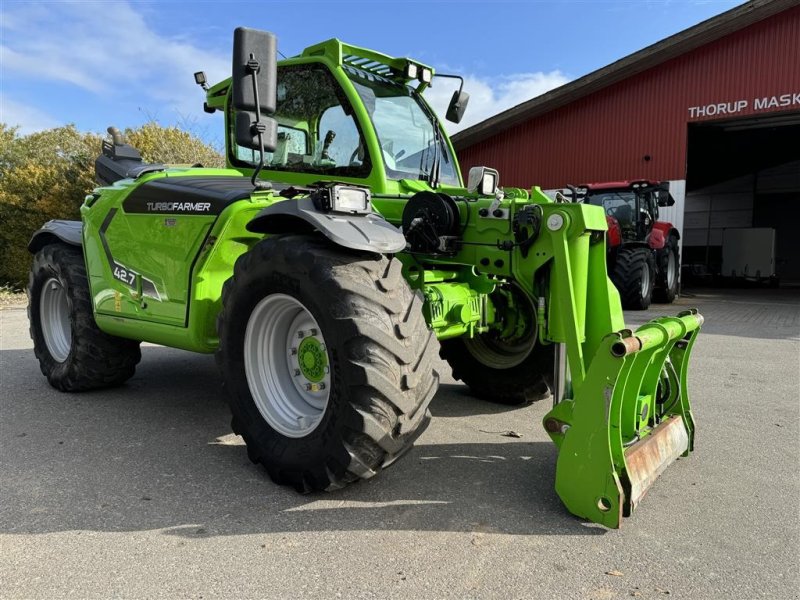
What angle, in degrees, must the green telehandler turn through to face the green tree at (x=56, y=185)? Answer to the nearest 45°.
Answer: approximately 180°

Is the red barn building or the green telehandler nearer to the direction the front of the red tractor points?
the green telehandler

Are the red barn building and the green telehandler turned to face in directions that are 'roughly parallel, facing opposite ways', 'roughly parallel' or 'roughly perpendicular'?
roughly perpendicular

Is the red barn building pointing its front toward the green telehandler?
yes

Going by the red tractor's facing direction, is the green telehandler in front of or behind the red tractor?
in front

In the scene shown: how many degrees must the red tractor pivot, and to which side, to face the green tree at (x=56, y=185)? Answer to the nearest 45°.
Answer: approximately 45° to its right

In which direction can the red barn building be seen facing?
toward the camera

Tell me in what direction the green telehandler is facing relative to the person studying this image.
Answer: facing the viewer and to the right of the viewer

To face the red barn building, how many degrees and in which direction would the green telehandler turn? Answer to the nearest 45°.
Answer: approximately 90° to its left

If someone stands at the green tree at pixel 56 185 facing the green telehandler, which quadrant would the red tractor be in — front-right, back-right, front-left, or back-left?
front-left

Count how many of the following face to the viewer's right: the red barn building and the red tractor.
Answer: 0

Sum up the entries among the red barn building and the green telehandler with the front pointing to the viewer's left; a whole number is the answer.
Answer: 0

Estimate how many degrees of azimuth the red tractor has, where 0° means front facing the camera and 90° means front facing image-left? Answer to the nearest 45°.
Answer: approximately 45°

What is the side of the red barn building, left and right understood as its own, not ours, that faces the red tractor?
front

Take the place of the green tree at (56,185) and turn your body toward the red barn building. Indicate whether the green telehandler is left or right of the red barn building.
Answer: right
